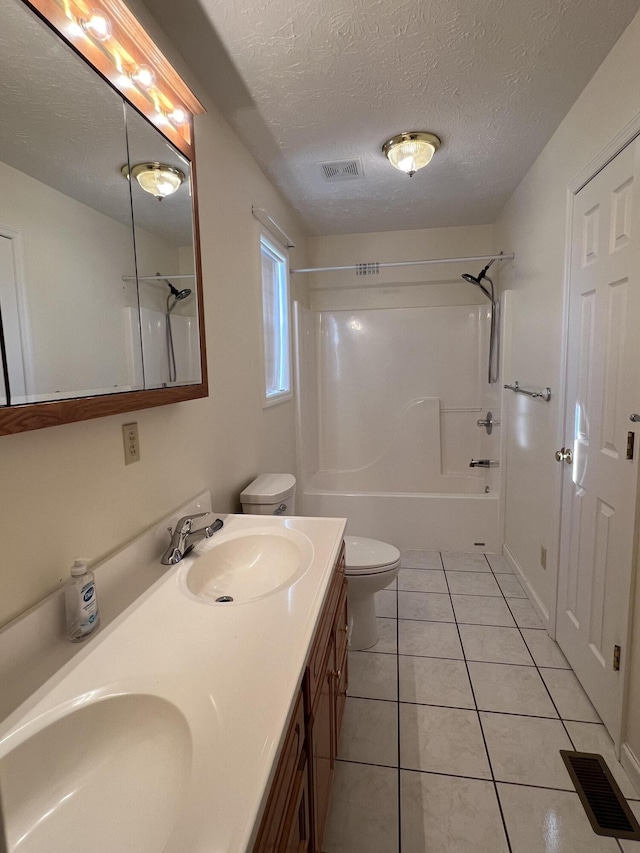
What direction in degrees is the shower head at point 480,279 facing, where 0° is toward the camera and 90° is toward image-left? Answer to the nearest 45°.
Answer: approximately 90°

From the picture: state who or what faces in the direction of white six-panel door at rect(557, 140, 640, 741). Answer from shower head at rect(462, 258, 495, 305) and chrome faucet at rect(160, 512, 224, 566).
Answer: the chrome faucet

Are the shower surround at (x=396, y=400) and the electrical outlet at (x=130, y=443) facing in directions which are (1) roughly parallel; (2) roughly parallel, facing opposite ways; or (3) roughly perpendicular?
roughly perpendicular

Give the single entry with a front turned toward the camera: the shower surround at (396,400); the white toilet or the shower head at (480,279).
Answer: the shower surround

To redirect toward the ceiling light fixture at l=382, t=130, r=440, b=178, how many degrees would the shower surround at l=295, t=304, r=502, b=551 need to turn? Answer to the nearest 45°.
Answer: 0° — it already faces it

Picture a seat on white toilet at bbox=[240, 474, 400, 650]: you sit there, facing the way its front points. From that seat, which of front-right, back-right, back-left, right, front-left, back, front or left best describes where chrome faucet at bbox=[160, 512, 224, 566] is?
back-right

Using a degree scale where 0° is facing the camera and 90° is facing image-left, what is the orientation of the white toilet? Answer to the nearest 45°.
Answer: approximately 270°

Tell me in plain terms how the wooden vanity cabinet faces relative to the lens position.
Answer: facing to the right of the viewer

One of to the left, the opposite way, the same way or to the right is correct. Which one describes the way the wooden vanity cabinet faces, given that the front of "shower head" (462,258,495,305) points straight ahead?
the opposite way

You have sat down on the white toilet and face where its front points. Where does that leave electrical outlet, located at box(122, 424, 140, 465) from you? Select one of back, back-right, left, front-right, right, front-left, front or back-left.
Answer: back-right

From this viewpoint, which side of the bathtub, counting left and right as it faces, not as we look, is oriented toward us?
front

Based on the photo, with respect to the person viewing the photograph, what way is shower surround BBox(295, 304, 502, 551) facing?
facing the viewer

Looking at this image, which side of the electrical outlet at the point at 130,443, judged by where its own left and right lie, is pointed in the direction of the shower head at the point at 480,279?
left

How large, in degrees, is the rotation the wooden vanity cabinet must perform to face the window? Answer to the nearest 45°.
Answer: approximately 90° to its left

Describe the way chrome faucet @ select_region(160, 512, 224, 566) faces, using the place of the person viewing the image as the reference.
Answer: facing to the right of the viewer

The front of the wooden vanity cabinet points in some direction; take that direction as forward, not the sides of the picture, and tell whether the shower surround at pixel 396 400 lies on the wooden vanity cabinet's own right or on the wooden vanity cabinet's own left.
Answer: on the wooden vanity cabinet's own left

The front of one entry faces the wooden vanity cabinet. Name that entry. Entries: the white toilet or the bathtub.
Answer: the bathtub
